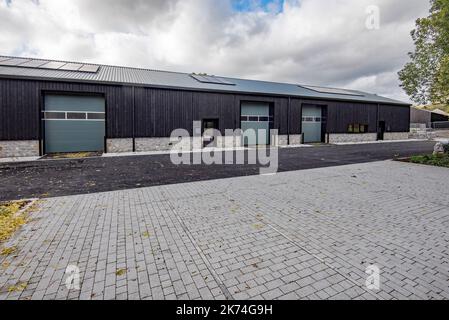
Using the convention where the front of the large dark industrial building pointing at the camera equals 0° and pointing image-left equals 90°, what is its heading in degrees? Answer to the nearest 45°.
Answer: approximately 315°
